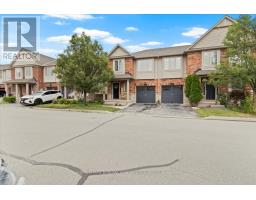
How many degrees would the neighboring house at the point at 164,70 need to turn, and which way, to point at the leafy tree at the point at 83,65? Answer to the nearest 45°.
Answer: approximately 45° to its right

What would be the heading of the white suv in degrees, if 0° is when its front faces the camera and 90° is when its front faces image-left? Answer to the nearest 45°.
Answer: approximately 45°

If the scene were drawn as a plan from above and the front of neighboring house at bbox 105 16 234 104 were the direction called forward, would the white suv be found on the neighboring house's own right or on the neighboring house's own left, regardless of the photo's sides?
on the neighboring house's own right

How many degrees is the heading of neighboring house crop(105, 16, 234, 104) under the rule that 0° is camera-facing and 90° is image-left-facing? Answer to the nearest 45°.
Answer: approximately 0°

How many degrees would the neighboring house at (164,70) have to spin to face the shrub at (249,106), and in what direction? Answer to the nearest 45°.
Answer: approximately 45° to its left

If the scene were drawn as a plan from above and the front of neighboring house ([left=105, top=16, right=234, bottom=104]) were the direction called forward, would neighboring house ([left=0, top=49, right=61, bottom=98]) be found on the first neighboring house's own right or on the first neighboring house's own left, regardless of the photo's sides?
on the first neighboring house's own right

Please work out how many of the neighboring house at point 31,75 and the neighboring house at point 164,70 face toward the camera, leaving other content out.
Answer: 2
